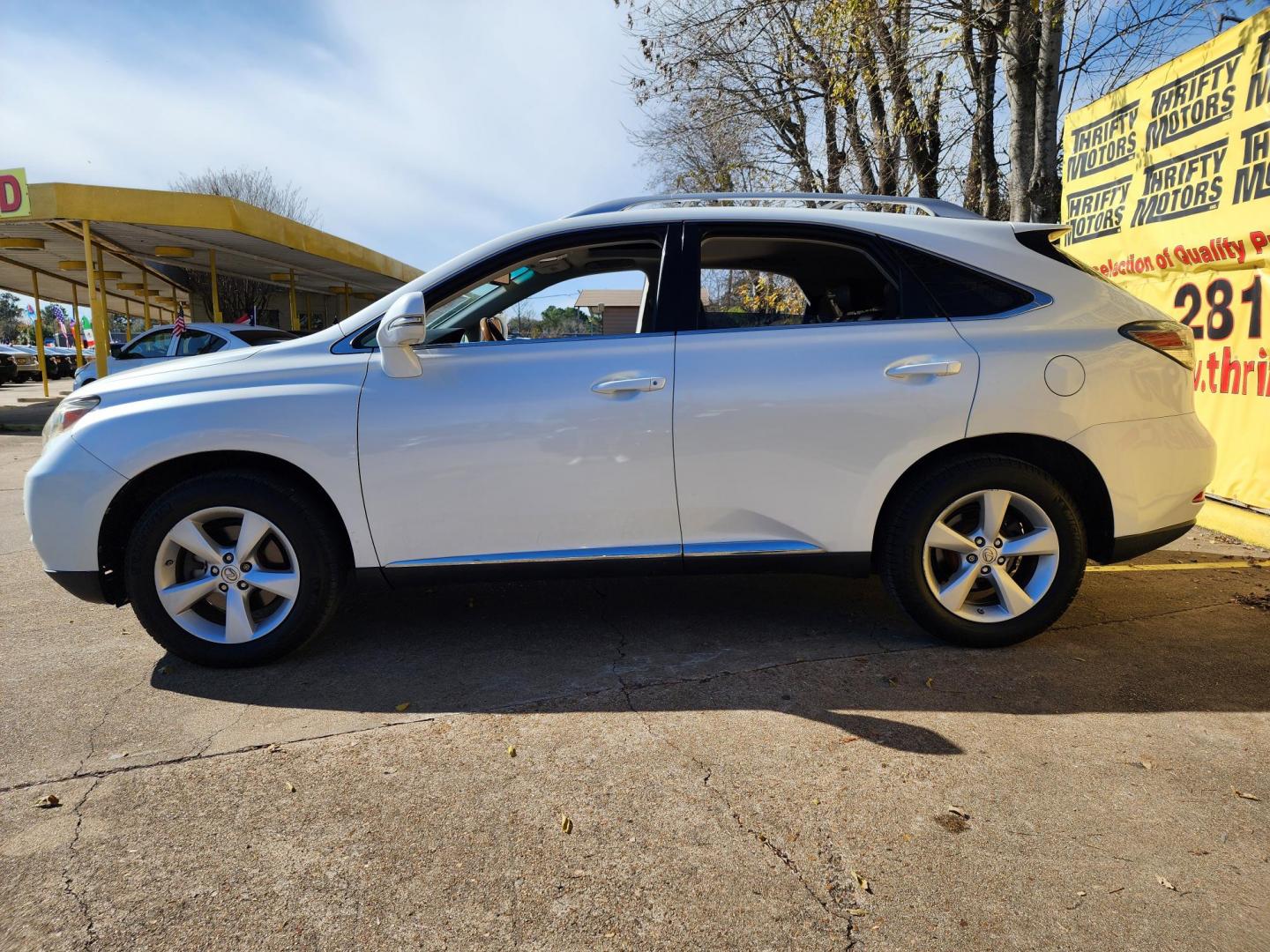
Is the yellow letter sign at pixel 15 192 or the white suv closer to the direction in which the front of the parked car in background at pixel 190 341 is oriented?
the yellow letter sign

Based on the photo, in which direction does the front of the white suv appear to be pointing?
to the viewer's left

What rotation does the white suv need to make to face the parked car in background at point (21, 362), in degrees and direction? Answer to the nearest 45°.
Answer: approximately 45° to its right

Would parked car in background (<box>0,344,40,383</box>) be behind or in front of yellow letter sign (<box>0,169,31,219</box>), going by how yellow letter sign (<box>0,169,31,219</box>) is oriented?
behind

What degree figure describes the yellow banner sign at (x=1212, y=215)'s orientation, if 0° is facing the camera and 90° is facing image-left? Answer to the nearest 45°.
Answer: approximately 45°

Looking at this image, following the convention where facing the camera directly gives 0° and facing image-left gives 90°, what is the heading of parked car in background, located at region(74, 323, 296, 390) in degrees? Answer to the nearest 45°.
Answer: approximately 135°

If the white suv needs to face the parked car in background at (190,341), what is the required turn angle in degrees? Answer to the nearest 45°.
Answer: approximately 45° to its right

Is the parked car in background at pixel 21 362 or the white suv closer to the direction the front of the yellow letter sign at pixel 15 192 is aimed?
the white suv

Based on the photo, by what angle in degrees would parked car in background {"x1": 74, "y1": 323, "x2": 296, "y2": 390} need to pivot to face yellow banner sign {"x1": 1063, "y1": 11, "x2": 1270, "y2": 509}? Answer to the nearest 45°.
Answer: approximately 180°
